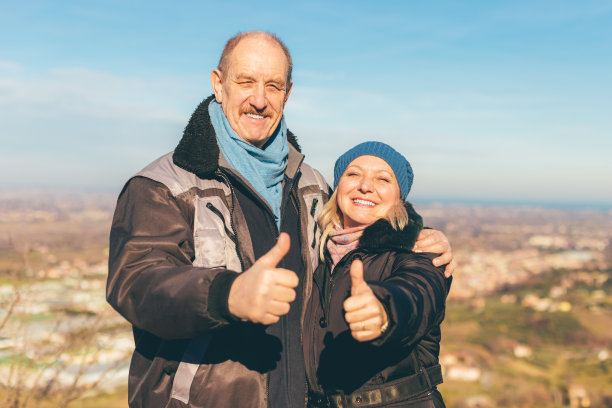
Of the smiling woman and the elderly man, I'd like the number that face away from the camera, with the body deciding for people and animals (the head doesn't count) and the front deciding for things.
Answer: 0

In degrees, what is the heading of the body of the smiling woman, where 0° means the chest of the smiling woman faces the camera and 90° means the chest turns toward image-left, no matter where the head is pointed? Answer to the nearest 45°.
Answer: approximately 45°

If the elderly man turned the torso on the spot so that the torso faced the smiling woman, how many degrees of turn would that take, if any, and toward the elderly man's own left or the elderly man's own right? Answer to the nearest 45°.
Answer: approximately 45° to the elderly man's own left

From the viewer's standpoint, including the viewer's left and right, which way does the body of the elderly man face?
facing the viewer and to the right of the viewer

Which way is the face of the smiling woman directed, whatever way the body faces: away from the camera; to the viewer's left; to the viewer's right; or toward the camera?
toward the camera
